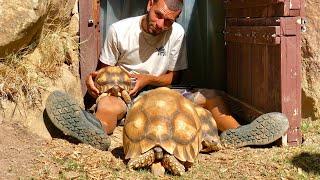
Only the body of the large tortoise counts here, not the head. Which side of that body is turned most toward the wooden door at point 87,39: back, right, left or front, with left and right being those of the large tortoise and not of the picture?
back

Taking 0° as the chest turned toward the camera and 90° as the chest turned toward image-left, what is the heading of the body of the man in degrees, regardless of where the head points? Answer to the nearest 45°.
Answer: approximately 0°

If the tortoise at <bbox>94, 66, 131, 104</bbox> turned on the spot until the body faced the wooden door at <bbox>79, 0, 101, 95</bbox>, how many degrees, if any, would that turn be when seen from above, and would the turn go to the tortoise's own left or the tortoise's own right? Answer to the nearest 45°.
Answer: approximately 180°

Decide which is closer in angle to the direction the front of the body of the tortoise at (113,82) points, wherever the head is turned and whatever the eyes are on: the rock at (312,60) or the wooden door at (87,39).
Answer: the rock

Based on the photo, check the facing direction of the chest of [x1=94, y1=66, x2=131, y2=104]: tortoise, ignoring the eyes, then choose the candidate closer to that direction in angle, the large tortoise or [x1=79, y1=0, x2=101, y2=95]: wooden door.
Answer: the large tortoise

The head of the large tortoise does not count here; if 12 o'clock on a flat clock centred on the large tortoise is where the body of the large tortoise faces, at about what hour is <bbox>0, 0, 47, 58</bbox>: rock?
The rock is roughly at 4 o'clock from the large tortoise.

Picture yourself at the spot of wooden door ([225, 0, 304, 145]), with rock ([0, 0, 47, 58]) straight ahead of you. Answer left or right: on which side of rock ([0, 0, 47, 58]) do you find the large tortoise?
left
